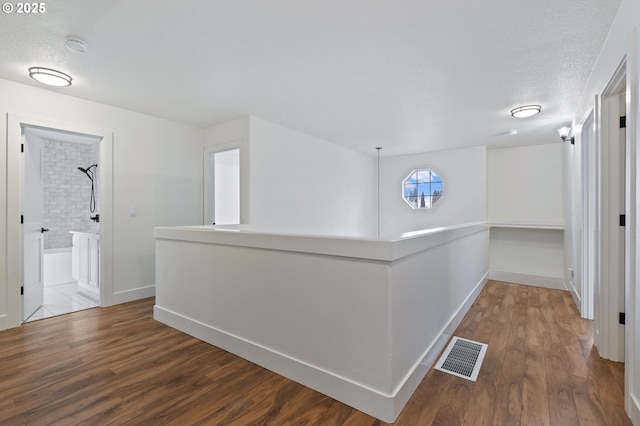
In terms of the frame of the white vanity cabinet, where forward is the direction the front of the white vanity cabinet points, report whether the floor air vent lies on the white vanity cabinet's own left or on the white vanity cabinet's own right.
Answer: on the white vanity cabinet's own left

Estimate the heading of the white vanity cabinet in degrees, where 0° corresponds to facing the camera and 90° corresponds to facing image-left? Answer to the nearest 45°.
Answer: approximately 45°

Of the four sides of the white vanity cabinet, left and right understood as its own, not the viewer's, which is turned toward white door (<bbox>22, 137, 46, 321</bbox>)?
front

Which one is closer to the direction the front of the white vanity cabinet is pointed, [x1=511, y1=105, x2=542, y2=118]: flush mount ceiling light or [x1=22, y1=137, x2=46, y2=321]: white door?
the white door

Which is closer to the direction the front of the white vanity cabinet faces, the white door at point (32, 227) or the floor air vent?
the white door
